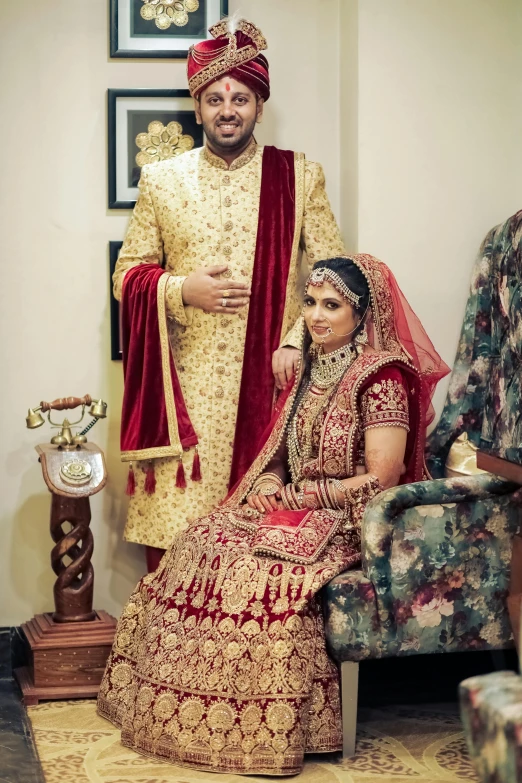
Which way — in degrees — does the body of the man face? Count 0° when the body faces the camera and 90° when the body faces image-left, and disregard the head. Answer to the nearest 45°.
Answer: approximately 0°

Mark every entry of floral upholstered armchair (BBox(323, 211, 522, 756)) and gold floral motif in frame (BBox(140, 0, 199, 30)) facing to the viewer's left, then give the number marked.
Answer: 1

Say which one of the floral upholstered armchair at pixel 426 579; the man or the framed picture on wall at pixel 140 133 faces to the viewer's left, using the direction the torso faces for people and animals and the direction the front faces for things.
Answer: the floral upholstered armchair

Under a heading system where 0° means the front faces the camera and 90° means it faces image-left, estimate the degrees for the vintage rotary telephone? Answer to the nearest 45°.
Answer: approximately 0°

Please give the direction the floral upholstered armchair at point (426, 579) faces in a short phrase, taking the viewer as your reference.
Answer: facing to the left of the viewer
